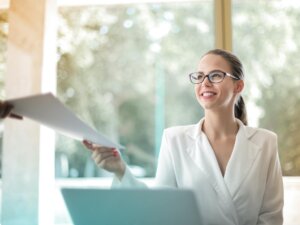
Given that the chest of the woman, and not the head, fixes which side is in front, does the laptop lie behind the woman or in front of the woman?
in front

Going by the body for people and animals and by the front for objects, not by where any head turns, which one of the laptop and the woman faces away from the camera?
the laptop

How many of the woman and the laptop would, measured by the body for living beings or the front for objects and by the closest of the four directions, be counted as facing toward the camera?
1

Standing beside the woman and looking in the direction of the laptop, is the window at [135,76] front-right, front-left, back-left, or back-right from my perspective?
back-right

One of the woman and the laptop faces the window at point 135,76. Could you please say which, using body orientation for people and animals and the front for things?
the laptop

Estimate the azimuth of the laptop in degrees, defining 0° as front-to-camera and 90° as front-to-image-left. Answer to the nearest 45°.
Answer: approximately 180°

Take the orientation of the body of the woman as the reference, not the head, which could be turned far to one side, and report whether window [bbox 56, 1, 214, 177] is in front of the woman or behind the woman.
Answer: behind

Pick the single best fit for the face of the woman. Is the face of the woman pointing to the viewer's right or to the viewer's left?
to the viewer's left

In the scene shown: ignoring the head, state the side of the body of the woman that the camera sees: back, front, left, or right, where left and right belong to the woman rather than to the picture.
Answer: front

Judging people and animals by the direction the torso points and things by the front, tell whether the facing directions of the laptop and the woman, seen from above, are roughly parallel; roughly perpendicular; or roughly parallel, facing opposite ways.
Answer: roughly parallel, facing opposite ways

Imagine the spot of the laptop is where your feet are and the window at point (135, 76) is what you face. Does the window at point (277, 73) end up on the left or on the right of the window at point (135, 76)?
right

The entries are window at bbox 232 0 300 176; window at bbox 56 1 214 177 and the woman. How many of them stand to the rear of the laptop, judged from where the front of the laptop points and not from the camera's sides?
0
